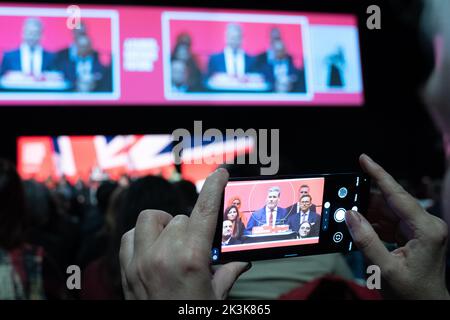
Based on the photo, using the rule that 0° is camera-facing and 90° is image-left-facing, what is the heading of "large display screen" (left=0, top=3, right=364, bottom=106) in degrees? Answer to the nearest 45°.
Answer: approximately 0°
